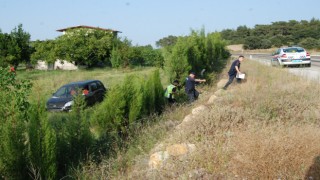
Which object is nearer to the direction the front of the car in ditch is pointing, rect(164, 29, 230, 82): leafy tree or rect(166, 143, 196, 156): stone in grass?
the stone in grass

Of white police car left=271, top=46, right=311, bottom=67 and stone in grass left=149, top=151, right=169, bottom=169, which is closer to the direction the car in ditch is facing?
the stone in grass

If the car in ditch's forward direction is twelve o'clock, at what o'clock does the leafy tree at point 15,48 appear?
The leafy tree is roughly at 4 o'clock from the car in ditch.

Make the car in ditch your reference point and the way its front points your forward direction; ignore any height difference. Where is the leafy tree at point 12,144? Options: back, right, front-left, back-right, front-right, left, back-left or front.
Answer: front-left

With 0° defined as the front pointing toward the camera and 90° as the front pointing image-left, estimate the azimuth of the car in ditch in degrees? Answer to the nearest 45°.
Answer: approximately 45°

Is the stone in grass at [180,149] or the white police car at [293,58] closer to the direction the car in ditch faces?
the stone in grass

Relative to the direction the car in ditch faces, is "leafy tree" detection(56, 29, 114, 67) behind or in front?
behind
